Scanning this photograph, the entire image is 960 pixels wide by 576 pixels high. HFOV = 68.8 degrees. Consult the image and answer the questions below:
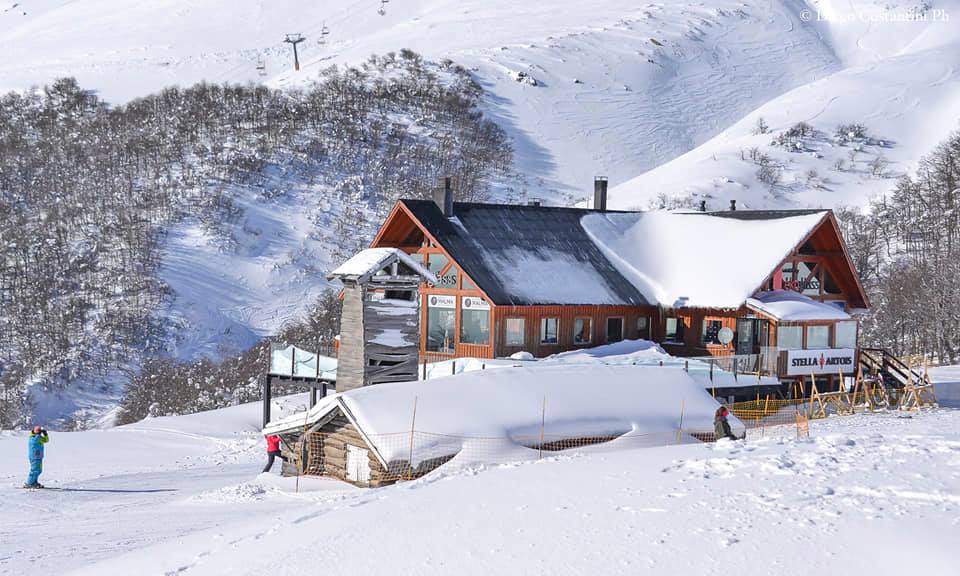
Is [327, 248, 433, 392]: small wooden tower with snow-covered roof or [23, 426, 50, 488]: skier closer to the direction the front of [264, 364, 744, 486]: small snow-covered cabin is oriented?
the skier

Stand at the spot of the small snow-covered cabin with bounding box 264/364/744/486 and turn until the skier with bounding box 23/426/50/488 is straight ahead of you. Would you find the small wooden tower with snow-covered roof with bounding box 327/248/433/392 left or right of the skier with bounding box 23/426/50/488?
right

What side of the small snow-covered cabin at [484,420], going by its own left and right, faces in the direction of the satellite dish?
back

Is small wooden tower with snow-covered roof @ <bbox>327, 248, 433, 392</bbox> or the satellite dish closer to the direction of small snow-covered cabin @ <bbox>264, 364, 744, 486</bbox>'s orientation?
the small wooden tower with snow-covered roof

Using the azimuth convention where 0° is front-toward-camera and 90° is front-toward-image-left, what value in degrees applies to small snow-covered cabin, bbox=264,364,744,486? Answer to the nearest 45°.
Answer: approximately 45°

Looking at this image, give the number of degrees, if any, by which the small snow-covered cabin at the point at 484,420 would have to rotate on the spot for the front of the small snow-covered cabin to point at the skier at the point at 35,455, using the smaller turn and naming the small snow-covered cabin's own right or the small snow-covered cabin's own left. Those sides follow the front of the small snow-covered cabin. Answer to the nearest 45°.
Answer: approximately 45° to the small snow-covered cabin's own right

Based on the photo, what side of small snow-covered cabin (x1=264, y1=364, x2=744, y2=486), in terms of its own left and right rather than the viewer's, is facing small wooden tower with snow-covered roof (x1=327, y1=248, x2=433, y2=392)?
right
